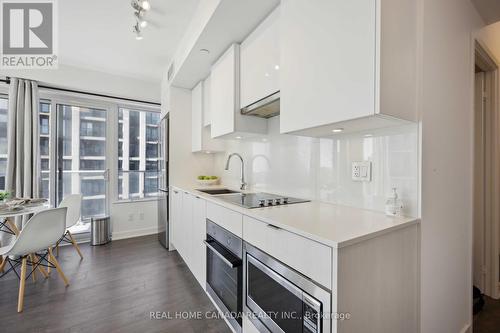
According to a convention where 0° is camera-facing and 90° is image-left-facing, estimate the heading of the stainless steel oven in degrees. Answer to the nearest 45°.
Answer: approximately 45°

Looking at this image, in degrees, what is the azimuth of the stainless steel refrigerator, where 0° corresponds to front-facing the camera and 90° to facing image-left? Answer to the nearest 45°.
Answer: approximately 90°

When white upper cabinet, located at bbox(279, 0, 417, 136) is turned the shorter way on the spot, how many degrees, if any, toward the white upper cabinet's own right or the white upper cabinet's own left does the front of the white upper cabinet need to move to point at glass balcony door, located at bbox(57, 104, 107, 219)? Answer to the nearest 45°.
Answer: approximately 45° to the white upper cabinet's own right

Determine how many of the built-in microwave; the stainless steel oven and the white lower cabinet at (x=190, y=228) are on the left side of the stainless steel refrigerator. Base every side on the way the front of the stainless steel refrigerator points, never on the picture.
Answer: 3

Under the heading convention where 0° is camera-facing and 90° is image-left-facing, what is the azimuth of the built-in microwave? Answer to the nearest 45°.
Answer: approximately 45°

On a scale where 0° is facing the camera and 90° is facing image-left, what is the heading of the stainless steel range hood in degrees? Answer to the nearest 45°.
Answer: approximately 45°

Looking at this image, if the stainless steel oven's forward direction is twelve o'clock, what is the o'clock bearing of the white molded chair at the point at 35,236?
The white molded chair is roughly at 2 o'clock from the stainless steel oven.

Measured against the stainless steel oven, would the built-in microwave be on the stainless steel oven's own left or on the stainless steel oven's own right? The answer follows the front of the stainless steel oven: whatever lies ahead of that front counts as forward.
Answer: on the stainless steel oven's own left

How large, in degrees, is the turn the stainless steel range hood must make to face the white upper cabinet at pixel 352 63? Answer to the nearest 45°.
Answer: approximately 90° to its left

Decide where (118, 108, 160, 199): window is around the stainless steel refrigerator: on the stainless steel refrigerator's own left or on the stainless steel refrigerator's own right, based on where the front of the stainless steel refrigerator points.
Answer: on the stainless steel refrigerator's own right

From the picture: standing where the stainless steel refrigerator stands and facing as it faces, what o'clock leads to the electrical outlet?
The electrical outlet is roughly at 8 o'clock from the stainless steel refrigerator.
